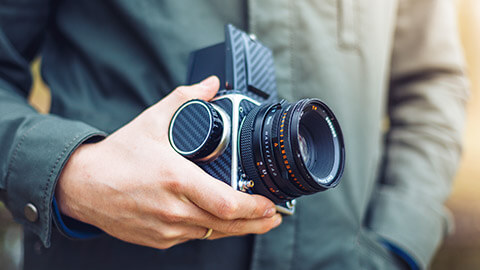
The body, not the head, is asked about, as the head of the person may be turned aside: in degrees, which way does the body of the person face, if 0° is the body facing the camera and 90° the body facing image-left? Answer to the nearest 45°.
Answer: approximately 0°
